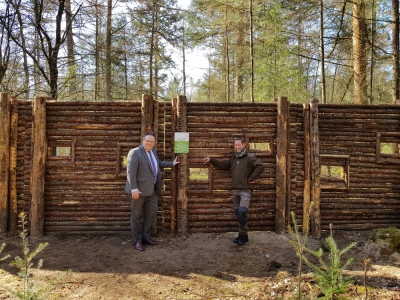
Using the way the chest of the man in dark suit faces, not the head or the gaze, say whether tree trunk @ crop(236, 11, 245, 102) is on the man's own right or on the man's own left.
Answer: on the man's own left

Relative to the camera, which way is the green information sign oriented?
toward the camera

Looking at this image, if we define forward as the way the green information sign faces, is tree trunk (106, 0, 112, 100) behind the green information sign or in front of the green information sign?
behind

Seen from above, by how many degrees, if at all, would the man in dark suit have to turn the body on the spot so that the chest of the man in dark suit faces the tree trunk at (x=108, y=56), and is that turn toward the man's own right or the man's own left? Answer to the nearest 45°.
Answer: approximately 135° to the man's own left

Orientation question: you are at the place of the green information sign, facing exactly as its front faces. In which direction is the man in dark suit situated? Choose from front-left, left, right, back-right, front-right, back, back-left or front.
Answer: front-right

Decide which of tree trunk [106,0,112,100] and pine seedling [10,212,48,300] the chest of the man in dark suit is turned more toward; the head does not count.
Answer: the pine seedling

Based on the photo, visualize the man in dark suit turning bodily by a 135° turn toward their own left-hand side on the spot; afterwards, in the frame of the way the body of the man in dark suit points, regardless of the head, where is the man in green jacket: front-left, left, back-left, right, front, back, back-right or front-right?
right

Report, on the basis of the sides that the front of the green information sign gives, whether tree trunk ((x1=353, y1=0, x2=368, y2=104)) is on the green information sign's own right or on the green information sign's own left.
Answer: on the green information sign's own left

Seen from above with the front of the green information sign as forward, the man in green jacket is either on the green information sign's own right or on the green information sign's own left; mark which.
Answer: on the green information sign's own left

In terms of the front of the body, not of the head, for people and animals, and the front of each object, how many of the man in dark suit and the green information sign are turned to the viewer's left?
0

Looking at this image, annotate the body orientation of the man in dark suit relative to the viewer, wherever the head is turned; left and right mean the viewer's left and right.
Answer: facing the viewer and to the right of the viewer
